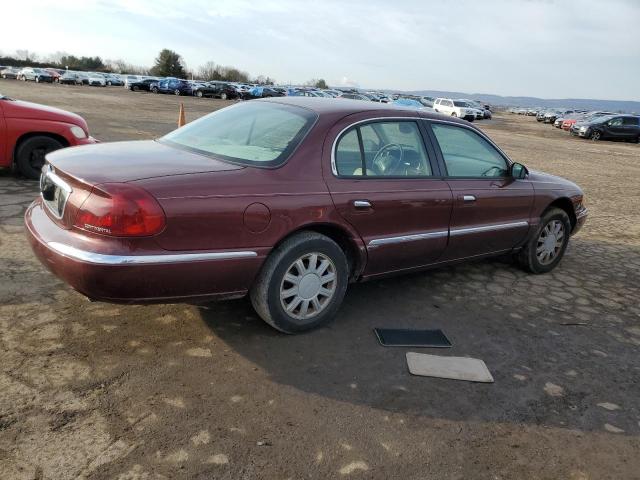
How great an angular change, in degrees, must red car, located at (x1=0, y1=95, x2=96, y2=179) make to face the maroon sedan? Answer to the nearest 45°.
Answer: approximately 90° to its right

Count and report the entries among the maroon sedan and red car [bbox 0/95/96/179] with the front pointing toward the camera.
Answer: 0

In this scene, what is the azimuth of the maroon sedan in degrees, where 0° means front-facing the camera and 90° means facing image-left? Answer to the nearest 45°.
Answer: approximately 225°

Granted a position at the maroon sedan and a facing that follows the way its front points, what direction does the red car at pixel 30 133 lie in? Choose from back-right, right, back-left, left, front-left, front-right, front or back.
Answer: left

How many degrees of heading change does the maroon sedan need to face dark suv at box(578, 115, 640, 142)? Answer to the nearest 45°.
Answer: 0° — it already faces it

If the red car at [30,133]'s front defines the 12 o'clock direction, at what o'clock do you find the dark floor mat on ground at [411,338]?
The dark floor mat on ground is roughly at 2 o'clock from the red car.

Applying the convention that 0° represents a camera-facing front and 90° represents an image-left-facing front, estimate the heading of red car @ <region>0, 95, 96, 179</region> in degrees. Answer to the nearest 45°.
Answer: approximately 270°

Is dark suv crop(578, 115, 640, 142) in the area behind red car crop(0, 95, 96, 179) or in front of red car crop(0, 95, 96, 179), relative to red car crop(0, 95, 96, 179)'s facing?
in front
